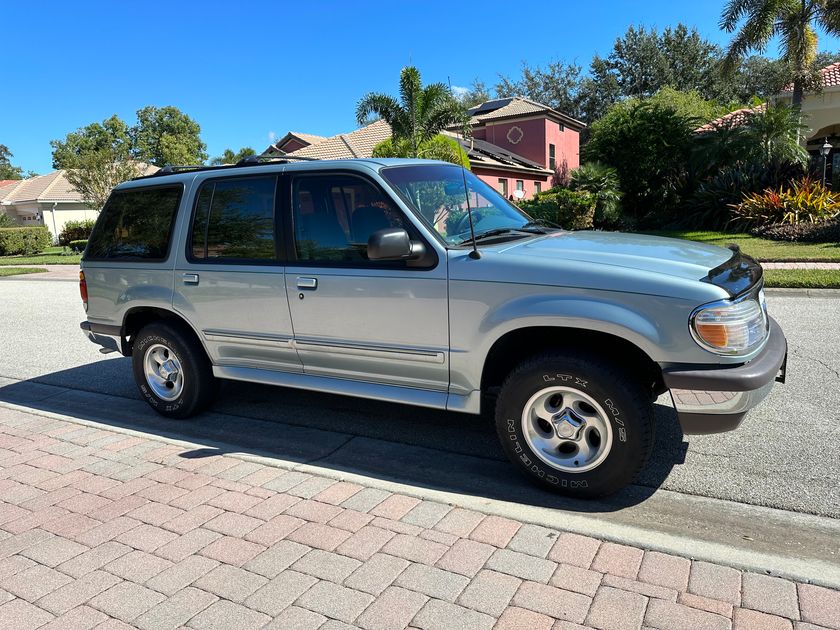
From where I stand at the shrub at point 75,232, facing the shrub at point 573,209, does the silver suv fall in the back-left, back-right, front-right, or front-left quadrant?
front-right

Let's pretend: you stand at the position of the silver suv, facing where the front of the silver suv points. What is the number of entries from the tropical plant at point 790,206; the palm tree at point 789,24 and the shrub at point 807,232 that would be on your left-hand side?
3

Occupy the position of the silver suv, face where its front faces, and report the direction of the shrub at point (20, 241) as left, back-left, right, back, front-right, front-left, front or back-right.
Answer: back

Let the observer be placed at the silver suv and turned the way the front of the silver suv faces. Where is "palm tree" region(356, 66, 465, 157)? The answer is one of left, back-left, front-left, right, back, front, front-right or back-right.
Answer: back-left

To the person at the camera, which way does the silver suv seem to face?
facing the viewer and to the right of the viewer

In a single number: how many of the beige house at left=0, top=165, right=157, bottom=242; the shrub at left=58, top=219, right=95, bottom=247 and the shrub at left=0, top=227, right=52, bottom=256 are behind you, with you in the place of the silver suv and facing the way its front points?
3

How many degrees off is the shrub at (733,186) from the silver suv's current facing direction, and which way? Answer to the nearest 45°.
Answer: approximately 90° to its left

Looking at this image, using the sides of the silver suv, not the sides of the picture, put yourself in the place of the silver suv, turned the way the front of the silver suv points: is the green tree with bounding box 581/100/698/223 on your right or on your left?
on your left

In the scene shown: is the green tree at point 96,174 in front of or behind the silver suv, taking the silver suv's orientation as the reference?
behind
